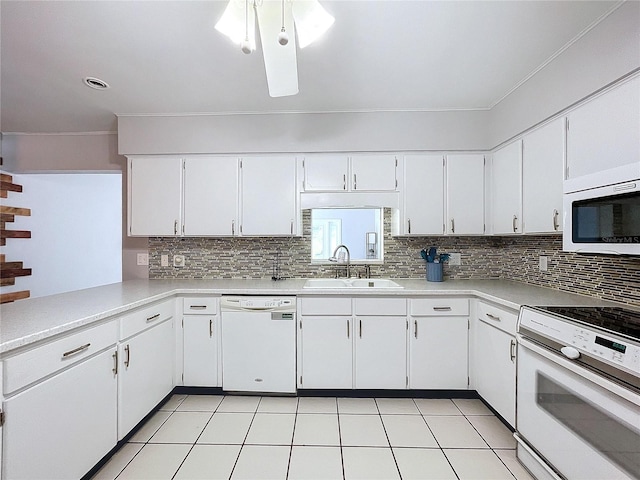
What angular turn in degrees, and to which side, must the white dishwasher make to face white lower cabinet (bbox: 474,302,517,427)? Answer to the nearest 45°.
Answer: approximately 45° to its left

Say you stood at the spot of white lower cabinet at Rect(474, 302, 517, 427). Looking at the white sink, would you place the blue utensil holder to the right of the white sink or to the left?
right

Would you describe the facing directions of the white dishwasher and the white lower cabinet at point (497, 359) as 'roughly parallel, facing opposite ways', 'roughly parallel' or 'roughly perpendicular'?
roughly perpendicular

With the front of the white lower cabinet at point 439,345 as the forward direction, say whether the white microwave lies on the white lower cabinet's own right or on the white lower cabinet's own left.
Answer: on the white lower cabinet's own left

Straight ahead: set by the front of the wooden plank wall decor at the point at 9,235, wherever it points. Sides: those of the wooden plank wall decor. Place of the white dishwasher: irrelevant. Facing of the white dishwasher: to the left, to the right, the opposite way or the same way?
to the right

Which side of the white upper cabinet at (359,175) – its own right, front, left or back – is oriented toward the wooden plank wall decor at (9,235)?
right

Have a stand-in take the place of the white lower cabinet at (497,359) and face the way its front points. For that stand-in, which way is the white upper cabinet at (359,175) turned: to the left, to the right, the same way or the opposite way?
to the left
